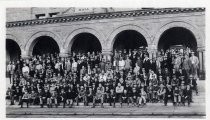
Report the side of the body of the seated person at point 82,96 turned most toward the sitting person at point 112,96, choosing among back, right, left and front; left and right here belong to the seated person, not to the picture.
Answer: left

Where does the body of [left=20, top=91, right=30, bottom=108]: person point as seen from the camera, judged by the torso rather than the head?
toward the camera

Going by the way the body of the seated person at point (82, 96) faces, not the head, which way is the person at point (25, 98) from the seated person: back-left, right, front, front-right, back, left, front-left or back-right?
right

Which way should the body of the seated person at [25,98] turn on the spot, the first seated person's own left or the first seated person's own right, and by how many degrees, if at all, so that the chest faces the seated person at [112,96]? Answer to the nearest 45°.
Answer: approximately 90° to the first seated person's own left

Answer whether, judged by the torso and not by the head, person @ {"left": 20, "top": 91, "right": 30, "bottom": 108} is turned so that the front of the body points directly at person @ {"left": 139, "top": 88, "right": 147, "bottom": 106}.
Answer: no

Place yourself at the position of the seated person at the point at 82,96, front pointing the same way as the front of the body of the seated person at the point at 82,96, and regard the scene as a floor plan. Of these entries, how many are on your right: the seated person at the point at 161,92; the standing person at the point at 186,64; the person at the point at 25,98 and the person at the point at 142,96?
1

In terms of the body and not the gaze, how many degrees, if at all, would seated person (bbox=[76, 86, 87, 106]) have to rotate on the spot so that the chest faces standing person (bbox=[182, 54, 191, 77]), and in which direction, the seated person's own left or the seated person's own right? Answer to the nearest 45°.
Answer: approximately 90° to the seated person's own left

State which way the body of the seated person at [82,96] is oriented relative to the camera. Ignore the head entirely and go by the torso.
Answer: toward the camera

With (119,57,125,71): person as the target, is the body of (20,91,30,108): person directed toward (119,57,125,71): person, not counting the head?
no

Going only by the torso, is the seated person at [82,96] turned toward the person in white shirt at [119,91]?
no

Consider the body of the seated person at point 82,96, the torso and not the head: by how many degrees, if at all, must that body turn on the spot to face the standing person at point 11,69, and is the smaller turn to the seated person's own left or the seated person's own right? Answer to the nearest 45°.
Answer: approximately 90° to the seated person's own right

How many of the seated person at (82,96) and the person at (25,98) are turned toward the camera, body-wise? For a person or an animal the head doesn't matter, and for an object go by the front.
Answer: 2

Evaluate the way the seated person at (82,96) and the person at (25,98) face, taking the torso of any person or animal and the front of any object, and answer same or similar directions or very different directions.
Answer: same or similar directions

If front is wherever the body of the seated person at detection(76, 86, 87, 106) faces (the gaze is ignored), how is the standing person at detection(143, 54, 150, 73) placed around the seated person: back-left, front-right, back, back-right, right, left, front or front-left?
left

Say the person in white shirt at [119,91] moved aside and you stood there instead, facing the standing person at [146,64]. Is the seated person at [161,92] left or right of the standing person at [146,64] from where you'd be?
right

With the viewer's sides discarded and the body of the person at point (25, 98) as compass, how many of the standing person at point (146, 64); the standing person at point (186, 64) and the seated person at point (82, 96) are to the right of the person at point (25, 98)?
0

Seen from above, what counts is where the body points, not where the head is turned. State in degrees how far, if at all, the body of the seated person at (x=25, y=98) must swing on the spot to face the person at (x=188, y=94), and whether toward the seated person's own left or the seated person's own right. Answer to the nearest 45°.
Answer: approximately 90° to the seated person's own left
